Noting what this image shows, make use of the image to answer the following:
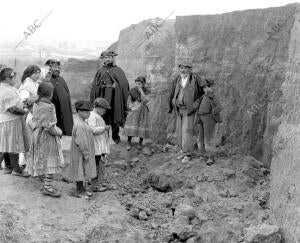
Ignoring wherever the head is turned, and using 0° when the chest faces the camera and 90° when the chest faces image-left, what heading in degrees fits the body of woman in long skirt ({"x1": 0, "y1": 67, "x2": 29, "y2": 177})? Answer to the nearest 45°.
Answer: approximately 270°

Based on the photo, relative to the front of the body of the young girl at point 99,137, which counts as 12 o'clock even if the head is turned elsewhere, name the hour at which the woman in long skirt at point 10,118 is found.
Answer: The woman in long skirt is roughly at 6 o'clock from the young girl.

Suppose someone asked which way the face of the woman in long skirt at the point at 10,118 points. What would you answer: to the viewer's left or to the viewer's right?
to the viewer's right

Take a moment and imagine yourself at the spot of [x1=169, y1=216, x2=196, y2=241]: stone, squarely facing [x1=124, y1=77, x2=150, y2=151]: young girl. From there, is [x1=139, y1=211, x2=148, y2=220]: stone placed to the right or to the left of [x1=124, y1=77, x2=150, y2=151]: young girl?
left

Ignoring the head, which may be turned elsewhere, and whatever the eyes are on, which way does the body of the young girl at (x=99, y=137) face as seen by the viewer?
to the viewer's right

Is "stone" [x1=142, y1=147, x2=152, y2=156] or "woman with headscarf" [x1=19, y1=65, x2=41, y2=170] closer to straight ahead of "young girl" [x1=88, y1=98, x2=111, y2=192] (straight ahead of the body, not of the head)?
the stone

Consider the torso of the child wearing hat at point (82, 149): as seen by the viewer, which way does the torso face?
to the viewer's right

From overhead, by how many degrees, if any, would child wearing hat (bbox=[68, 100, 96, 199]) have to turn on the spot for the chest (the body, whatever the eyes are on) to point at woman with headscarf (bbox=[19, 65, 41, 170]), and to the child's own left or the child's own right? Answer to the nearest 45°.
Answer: approximately 135° to the child's own left
